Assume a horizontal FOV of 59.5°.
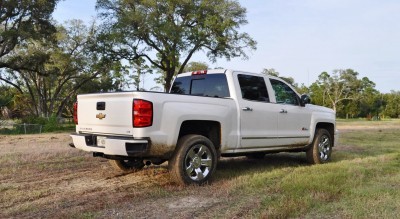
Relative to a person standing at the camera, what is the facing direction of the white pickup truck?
facing away from the viewer and to the right of the viewer

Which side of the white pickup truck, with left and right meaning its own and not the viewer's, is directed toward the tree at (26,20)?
left

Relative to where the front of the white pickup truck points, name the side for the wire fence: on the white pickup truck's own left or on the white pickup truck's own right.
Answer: on the white pickup truck's own left

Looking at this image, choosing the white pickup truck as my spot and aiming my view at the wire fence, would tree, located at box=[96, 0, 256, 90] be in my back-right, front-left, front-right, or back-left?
front-right

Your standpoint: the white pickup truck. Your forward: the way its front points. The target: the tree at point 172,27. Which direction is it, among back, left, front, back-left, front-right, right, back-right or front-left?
front-left
